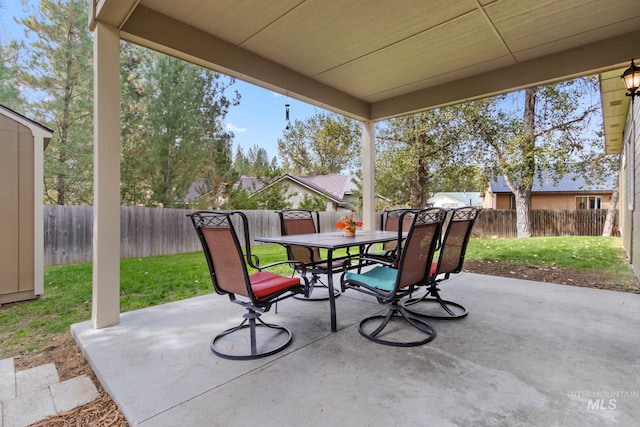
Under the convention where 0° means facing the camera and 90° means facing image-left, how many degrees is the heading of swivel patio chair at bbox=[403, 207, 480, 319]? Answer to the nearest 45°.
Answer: approximately 135°

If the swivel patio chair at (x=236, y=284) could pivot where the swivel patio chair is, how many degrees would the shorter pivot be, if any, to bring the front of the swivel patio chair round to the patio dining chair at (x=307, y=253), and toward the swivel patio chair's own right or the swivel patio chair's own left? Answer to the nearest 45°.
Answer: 0° — it already faces it

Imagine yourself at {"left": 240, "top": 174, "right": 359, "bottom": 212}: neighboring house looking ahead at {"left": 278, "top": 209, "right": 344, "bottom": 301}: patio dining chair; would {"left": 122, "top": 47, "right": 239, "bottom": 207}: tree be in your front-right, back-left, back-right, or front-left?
front-right

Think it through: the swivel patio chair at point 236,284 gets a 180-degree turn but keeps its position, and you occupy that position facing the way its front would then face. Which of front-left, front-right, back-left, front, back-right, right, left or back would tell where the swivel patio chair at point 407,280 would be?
back-left

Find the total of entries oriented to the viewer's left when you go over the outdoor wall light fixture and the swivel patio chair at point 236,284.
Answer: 1

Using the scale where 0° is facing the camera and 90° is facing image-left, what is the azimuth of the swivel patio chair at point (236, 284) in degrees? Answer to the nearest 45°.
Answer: approximately 225°

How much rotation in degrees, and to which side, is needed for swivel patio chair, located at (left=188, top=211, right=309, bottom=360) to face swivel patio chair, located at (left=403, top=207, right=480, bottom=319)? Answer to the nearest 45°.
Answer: approximately 45° to its right

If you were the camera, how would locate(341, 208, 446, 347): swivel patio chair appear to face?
facing away from the viewer and to the left of the viewer

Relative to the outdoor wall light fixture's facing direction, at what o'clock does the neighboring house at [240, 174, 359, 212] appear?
The neighboring house is roughly at 1 o'clock from the outdoor wall light fixture.

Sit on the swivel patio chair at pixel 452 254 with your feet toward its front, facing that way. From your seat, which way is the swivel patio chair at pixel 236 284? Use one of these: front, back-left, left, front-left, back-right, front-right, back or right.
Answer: left

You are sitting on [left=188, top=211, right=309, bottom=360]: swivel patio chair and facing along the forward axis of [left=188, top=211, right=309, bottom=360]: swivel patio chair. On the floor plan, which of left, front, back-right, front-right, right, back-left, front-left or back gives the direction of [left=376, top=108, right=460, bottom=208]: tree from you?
front

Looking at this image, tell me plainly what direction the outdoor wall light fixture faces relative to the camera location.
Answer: facing to the left of the viewer

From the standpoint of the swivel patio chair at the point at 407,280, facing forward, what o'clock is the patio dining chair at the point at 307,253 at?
The patio dining chair is roughly at 12 o'clock from the swivel patio chair.

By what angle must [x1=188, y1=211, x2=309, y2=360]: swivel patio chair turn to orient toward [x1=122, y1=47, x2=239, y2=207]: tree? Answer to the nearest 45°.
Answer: approximately 45° to its left

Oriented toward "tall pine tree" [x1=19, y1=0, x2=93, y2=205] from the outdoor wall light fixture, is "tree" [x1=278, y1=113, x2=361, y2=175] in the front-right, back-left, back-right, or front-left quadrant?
front-right
